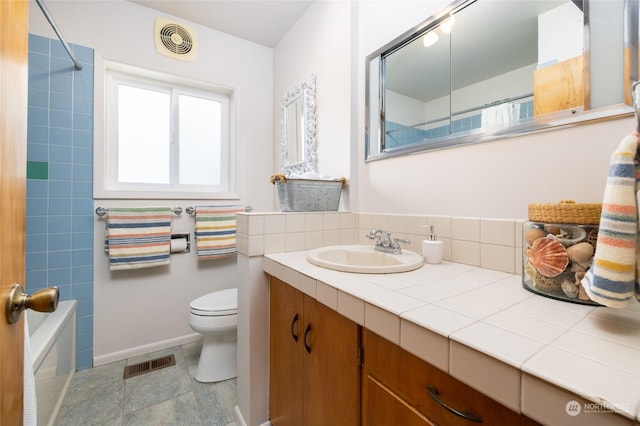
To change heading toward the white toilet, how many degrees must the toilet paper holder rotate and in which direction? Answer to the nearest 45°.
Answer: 0° — it already faces it

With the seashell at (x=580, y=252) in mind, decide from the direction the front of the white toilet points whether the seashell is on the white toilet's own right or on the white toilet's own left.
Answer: on the white toilet's own left

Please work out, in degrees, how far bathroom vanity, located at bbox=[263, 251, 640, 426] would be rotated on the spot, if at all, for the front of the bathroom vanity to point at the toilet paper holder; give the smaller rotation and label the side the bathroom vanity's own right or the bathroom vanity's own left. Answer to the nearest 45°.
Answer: approximately 45° to the bathroom vanity's own right

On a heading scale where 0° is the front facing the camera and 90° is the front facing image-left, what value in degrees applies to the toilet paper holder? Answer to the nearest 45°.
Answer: approximately 0°

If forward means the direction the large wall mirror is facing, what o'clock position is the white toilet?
The white toilet is roughly at 1 o'clock from the large wall mirror.

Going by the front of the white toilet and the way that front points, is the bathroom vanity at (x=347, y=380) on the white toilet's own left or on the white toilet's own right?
on the white toilet's own left
